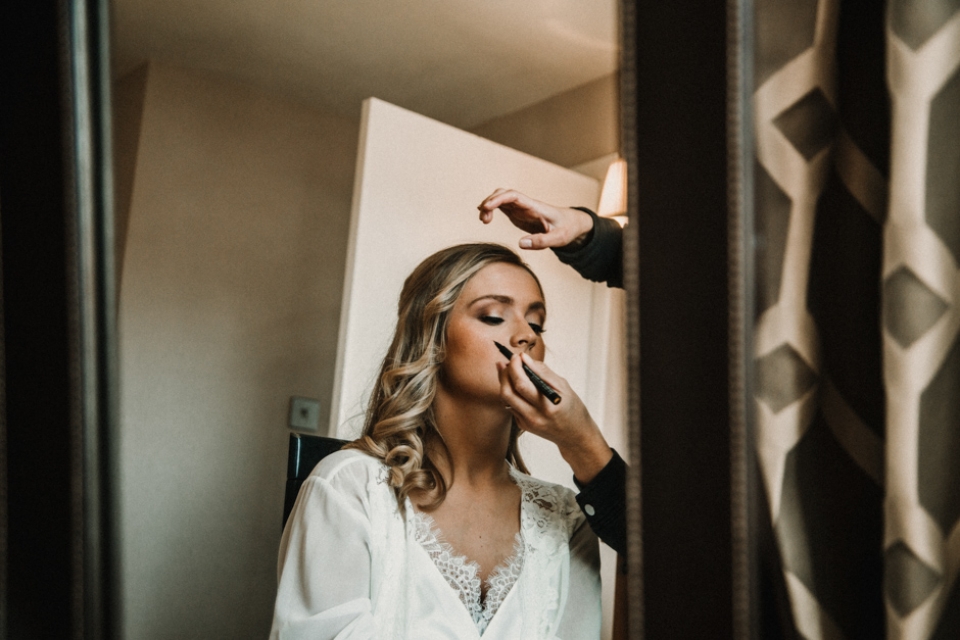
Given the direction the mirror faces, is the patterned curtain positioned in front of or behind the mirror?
in front

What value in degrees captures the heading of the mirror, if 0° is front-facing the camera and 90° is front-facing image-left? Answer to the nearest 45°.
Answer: approximately 0°
